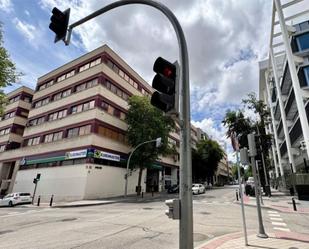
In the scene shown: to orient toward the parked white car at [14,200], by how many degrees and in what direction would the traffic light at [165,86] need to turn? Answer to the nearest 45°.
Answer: approximately 90° to its right

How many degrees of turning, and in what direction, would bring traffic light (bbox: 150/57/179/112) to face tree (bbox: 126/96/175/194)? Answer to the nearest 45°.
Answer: approximately 135° to its right

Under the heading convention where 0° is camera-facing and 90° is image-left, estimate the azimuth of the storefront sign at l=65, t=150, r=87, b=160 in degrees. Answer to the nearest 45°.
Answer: approximately 45°

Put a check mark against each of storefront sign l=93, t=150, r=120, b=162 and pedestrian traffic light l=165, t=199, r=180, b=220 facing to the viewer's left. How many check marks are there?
1

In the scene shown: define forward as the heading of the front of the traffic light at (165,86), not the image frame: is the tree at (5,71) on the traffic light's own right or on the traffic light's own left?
on the traffic light's own right

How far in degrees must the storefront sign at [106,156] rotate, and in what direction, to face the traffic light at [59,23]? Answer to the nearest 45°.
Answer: approximately 45° to its right

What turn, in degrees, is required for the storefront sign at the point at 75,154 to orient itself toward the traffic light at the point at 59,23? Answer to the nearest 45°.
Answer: approximately 45° to its left

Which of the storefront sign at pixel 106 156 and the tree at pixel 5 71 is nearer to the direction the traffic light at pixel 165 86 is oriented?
the tree

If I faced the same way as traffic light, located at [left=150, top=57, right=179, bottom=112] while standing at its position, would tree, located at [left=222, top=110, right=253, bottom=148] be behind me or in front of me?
behind

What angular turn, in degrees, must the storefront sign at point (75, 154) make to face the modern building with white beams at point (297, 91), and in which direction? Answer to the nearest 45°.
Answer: approximately 90° to its left

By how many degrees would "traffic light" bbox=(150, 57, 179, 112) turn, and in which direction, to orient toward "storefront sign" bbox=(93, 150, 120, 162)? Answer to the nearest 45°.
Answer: approximately 135° to its right

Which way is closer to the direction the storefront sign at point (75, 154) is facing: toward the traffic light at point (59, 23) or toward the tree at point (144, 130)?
the traffic light

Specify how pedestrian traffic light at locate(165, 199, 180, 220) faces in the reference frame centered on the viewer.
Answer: facing to the left of the viewer

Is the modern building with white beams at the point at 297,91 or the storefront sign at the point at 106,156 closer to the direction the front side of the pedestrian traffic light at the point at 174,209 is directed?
the storefront sign

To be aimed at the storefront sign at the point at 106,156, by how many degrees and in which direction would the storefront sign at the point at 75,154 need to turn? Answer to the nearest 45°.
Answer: approximately 135° to its left
